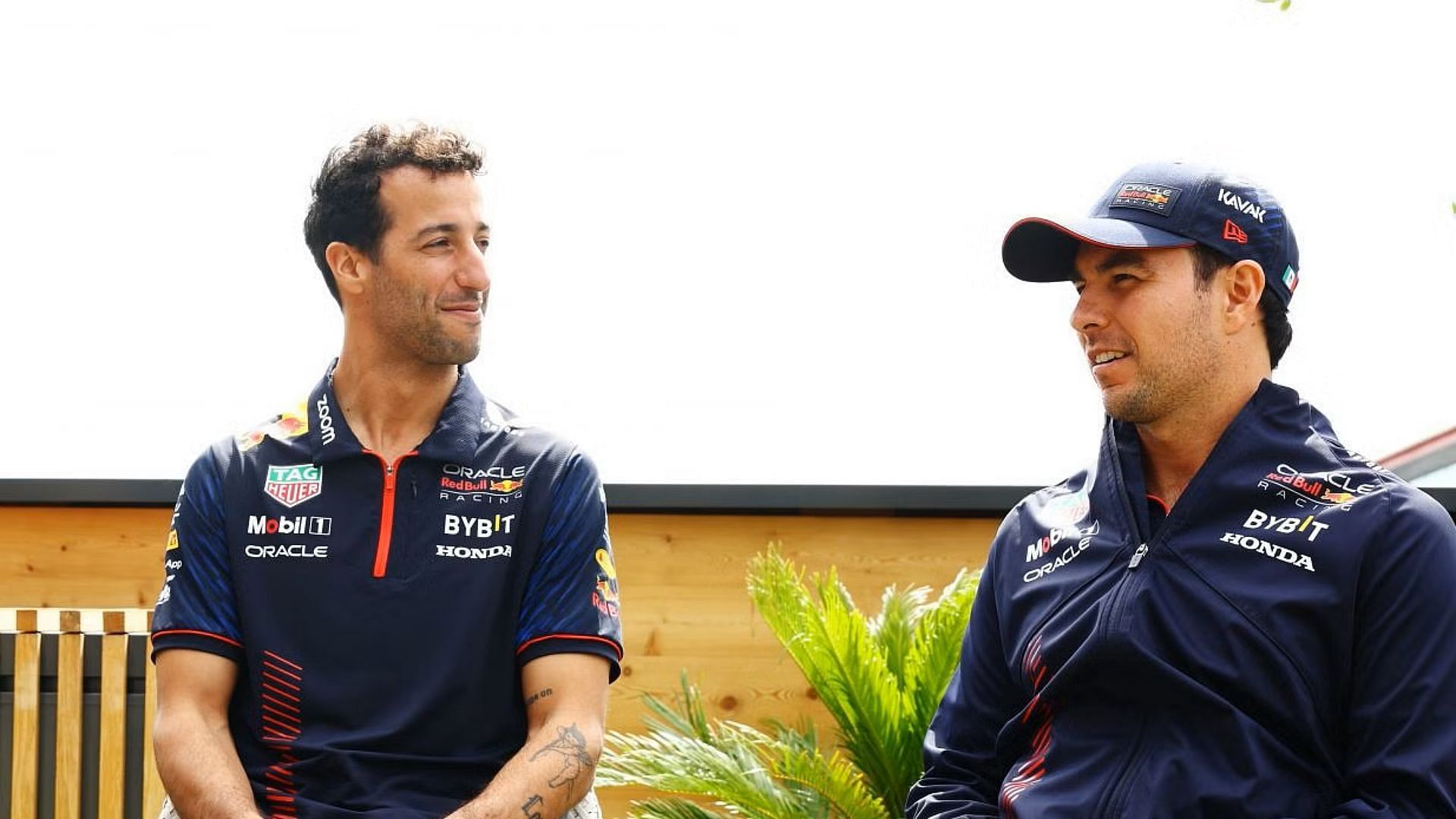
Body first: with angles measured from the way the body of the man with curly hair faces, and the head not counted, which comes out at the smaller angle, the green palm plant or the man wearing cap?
the man wearing cap

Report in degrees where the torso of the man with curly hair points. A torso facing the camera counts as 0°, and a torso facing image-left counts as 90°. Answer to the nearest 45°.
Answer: approximately 0°

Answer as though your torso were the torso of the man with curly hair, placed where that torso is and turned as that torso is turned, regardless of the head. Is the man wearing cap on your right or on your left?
on your left

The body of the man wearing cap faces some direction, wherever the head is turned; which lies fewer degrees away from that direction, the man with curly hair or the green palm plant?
the man with curly hair

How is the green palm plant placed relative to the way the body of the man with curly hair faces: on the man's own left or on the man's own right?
on the man's own left

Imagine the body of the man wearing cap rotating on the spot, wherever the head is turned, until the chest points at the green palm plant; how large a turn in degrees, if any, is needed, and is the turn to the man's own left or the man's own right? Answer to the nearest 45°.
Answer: approximately 90° to the man's own right

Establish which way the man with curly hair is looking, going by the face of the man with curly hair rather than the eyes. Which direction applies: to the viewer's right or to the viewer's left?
to the viewer's right

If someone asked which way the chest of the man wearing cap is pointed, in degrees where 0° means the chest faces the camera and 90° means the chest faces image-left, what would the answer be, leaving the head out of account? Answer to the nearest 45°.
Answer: approximately 45°
